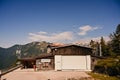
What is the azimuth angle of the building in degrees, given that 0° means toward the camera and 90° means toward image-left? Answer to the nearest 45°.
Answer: approximately 0°

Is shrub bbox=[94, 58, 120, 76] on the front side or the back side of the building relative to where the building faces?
on the front side
